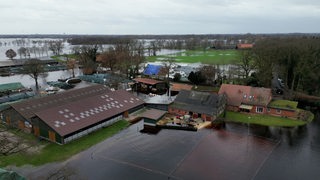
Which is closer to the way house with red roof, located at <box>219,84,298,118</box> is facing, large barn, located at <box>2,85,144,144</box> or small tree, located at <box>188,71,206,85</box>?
the large barn

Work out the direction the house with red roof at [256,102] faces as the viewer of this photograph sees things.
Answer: facing the viewer

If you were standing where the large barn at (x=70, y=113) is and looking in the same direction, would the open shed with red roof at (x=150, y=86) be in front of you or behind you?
behind

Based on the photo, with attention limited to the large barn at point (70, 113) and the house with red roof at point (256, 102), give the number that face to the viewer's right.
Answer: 0

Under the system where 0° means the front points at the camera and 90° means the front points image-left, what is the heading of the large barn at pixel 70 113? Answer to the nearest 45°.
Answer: approximately 45°

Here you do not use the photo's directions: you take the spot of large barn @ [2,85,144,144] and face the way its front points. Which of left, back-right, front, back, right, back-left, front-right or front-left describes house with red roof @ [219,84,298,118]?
back-left

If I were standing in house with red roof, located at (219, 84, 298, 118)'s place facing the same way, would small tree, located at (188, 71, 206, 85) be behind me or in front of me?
behind

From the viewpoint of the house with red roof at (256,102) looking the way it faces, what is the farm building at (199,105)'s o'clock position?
The farm building is roughly at 2 o'clock from the house with red roof.
